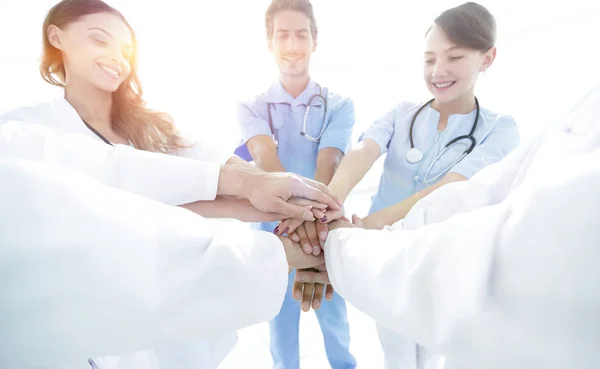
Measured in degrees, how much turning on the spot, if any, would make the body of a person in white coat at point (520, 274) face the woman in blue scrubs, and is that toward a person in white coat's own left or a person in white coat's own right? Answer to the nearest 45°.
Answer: approximately 45° to a person in white coat's own right

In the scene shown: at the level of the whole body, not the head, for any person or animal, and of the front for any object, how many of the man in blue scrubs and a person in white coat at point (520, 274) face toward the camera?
1

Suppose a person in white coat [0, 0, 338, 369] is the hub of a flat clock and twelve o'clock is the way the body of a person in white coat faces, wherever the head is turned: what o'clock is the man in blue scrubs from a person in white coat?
The man in blue scrubs is roughly at 10 o'clock from a person in white coat.

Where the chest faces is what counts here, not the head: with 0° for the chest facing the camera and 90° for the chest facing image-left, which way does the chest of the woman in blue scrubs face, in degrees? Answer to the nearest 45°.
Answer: approximately 45°

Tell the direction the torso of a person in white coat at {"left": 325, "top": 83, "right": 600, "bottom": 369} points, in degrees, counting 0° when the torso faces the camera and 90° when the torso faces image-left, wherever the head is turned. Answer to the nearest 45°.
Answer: approximately 135°
